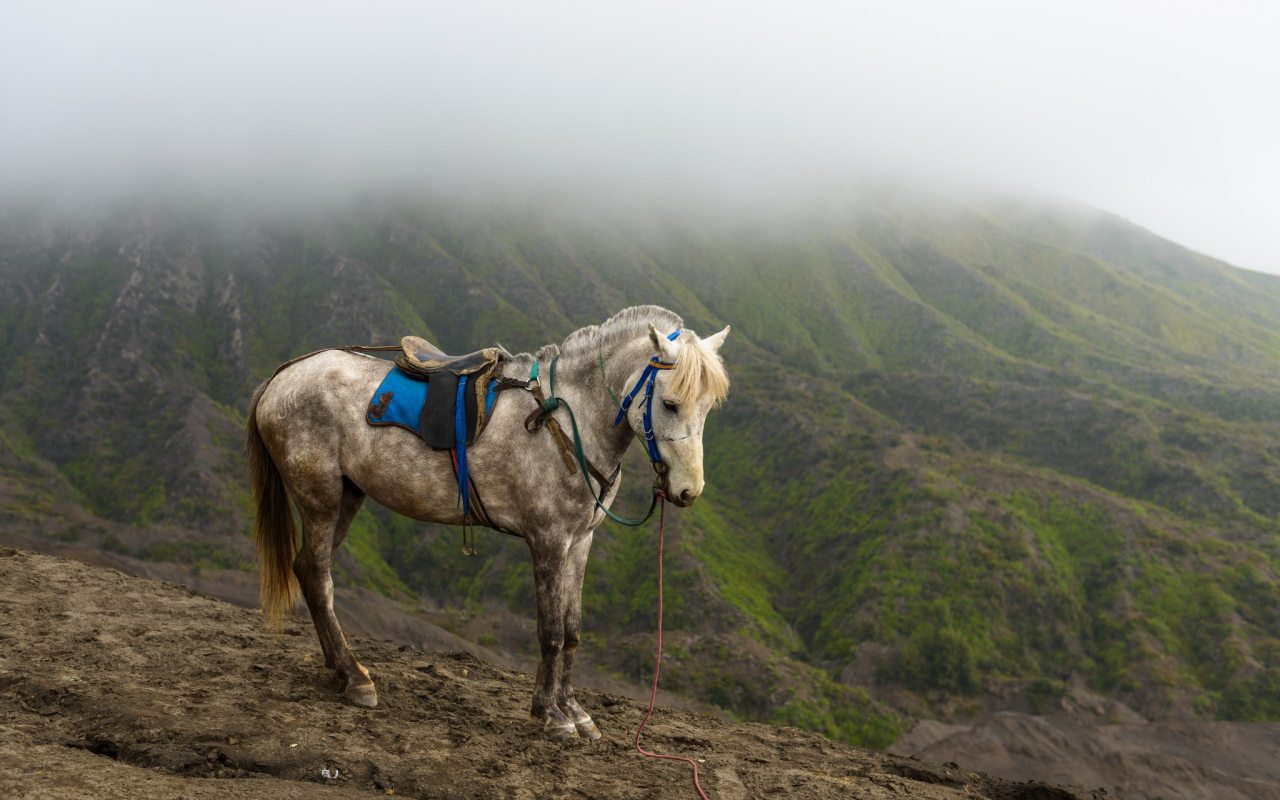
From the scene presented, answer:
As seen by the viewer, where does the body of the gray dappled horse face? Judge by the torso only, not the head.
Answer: to the viewer's right
